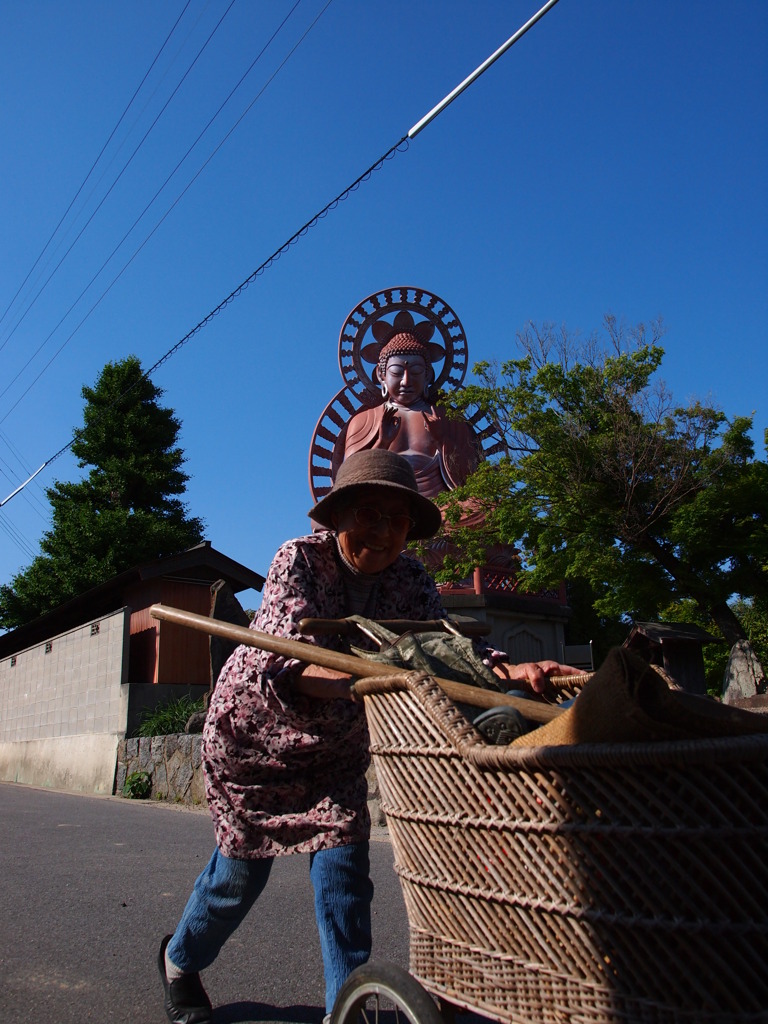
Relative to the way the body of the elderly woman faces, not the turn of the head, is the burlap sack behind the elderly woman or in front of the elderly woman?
in front

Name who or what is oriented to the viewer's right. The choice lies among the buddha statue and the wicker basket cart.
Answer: the wicker basket cart

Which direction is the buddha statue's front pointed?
toward the camera

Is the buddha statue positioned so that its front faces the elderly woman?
yes

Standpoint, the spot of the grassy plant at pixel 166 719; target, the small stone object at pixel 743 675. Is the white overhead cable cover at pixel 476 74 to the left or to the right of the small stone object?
right

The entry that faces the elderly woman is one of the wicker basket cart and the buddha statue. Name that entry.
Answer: the buddha statue

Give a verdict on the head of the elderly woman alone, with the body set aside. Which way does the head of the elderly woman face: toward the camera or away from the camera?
toward the camera

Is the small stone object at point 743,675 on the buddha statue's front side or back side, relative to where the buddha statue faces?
on the front side

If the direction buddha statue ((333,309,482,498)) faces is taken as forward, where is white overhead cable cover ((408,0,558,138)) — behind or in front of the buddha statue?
in front

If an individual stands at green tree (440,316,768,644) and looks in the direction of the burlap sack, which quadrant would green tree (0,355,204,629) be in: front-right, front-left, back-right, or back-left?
back-right

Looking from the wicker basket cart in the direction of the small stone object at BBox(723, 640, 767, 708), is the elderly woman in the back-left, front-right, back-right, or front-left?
front-left

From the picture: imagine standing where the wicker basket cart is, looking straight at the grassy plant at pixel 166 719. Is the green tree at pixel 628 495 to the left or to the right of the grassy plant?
right

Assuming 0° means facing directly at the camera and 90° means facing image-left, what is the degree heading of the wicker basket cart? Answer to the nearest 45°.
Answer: approximately 270°
